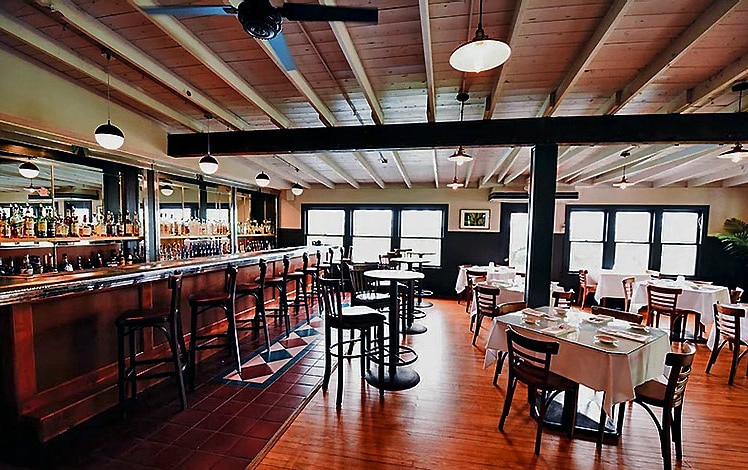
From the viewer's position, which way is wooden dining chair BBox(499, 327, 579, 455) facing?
facing away from the viewer and to the right of the viewer

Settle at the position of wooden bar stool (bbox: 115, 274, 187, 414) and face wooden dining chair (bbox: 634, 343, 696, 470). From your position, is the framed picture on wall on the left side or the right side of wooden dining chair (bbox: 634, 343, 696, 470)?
left

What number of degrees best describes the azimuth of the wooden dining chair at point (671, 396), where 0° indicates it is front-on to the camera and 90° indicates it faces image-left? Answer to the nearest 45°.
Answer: approximately 135°

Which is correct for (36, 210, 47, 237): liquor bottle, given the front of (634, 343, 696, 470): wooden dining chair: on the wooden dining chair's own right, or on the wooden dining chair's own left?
on the wooden dining chair's own left

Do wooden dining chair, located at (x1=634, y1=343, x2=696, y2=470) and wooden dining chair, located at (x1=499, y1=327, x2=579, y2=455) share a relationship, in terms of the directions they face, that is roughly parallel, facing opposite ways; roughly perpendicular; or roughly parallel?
roughly perpendicular

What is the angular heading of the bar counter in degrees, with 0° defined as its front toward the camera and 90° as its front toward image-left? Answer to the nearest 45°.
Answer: approximately 315°
